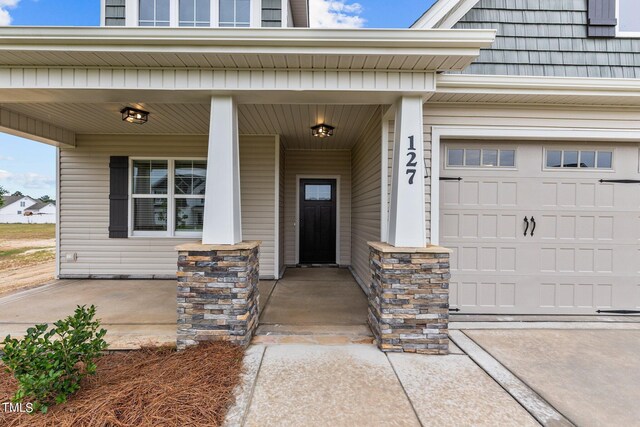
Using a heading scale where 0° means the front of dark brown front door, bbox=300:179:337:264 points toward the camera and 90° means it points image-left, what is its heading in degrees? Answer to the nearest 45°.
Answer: approximately 0°

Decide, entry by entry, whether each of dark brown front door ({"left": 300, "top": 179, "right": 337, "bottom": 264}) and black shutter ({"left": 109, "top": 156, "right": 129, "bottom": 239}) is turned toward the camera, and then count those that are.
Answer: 2

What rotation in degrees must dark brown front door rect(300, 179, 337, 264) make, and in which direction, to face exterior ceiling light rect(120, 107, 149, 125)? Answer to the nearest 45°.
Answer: approximately 45° to its right

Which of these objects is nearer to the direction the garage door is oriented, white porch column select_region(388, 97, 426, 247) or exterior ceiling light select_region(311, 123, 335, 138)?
the white porch column

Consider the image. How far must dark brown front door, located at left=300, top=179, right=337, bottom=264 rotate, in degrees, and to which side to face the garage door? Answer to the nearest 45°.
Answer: approximately 45° to its left

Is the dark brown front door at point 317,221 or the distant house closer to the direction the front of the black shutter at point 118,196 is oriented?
the dark brown front door

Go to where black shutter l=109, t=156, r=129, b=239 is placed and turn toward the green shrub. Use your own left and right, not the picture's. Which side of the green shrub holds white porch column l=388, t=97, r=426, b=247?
left

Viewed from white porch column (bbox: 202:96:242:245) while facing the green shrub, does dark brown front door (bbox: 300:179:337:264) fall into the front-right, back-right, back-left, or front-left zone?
back-right

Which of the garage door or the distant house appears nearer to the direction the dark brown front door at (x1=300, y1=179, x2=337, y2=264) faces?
the garage door

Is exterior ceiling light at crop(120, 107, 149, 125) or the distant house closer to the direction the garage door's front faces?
the exterior ceiling light

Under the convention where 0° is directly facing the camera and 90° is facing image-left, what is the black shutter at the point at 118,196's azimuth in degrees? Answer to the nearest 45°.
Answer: approximately 0°
